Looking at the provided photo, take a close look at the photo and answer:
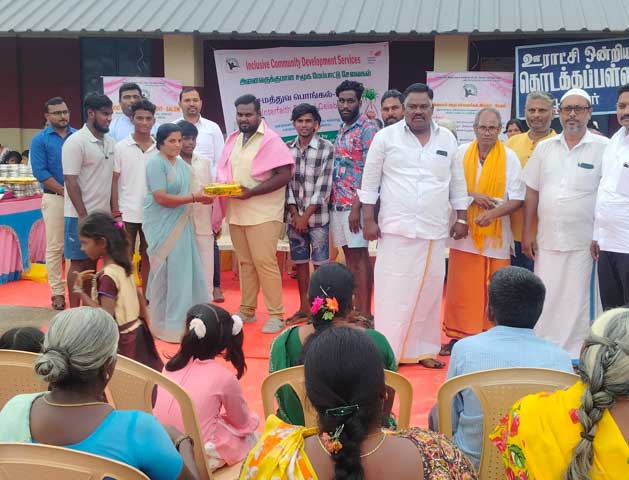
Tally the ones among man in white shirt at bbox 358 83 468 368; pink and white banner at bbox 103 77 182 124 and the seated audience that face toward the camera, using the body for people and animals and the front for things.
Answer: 2

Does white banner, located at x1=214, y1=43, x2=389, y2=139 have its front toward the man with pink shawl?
yes

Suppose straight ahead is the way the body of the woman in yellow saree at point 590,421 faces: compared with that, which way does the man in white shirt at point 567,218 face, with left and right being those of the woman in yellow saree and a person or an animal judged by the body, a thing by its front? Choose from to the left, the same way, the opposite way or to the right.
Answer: the opposite way

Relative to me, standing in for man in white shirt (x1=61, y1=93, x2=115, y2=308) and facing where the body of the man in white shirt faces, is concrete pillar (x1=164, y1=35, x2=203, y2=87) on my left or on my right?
on my left

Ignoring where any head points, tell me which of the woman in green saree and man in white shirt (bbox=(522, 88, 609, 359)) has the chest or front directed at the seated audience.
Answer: the man in white shirt

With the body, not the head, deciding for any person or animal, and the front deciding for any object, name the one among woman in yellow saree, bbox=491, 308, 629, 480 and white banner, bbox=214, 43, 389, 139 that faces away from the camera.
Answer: the woman in yellow saree

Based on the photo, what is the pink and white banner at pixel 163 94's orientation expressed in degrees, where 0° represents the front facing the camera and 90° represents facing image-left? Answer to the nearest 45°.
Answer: approximately 0°

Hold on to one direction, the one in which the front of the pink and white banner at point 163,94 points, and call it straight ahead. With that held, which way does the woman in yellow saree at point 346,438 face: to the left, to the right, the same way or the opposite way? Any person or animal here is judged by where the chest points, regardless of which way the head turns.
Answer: the opposite way

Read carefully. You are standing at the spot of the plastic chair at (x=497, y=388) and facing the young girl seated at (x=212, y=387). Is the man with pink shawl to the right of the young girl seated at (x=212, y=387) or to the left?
right

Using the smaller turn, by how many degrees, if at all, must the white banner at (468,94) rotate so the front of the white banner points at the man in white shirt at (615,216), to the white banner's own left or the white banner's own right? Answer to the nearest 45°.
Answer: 0° — it already faces them
